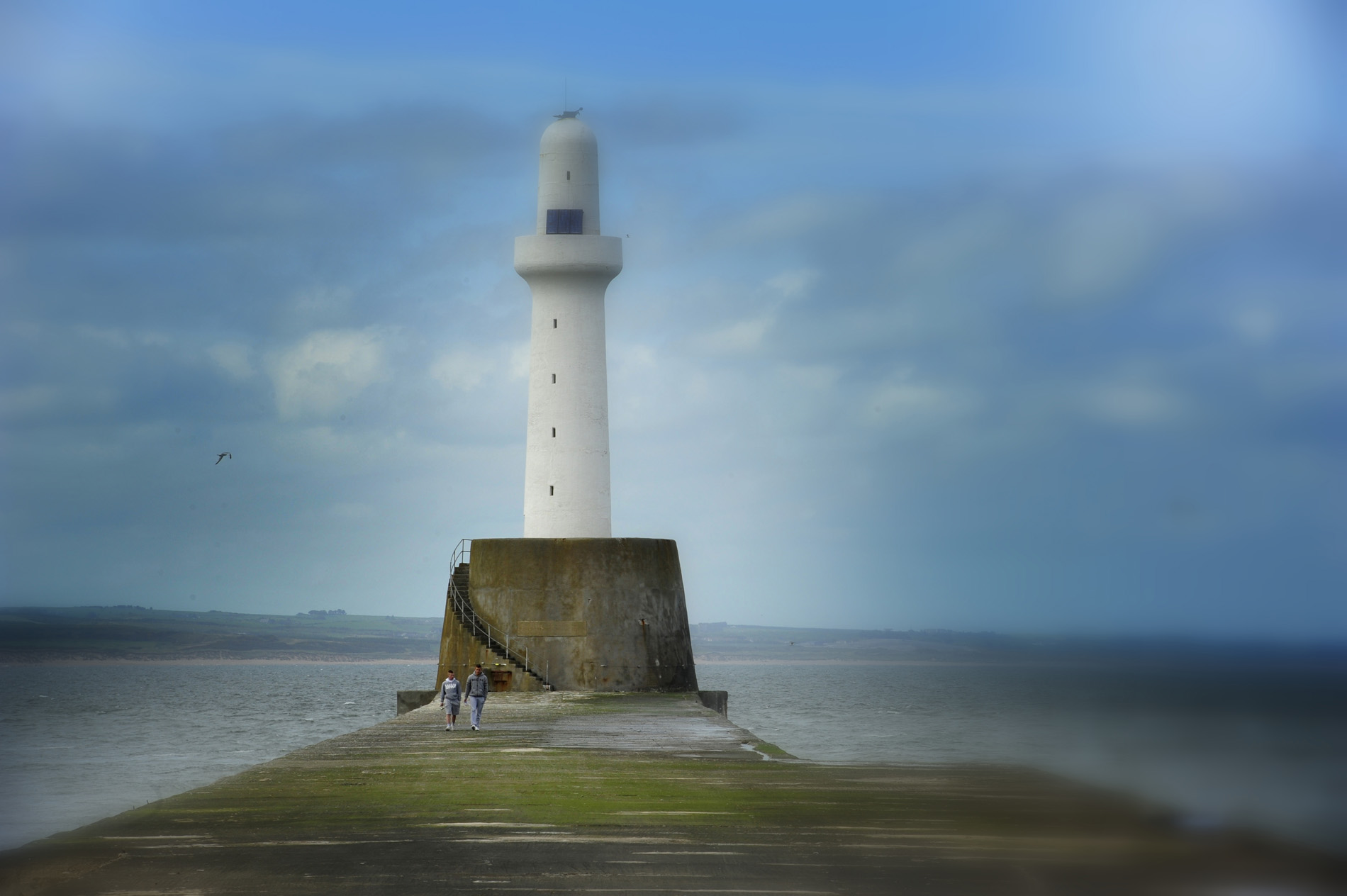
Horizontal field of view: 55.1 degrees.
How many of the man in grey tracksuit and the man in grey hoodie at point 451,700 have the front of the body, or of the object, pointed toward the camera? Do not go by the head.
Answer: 2

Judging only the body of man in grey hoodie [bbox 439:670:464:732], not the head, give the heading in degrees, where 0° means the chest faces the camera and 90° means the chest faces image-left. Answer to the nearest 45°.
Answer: approximately 0°

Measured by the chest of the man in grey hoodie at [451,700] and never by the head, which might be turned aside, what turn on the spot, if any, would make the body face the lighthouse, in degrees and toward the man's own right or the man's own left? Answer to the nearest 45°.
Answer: approximately 180°

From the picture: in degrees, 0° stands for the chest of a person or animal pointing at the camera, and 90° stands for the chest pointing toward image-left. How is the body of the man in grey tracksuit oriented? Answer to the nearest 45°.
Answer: approximately 0°

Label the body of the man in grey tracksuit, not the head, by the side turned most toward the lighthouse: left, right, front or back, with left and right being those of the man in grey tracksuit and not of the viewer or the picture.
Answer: back
